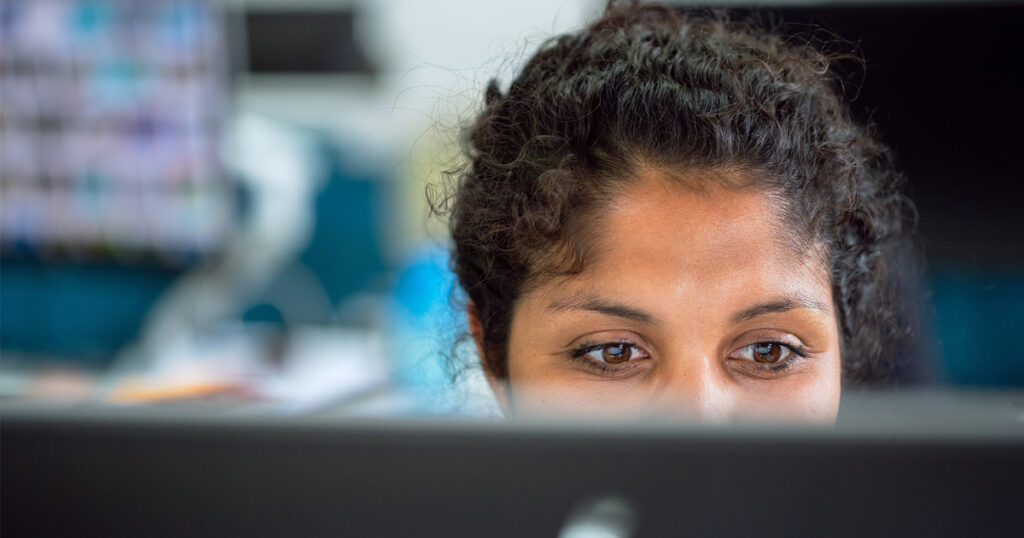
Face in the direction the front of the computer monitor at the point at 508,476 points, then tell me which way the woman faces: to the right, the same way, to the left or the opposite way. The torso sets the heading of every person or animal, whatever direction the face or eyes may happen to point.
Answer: the opposite way

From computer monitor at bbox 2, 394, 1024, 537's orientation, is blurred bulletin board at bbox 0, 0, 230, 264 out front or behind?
out front

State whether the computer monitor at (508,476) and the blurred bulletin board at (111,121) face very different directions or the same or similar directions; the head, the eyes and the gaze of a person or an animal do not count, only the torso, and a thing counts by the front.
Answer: very different directions

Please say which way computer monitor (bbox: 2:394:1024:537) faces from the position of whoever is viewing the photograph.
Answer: facing away from the viewer
